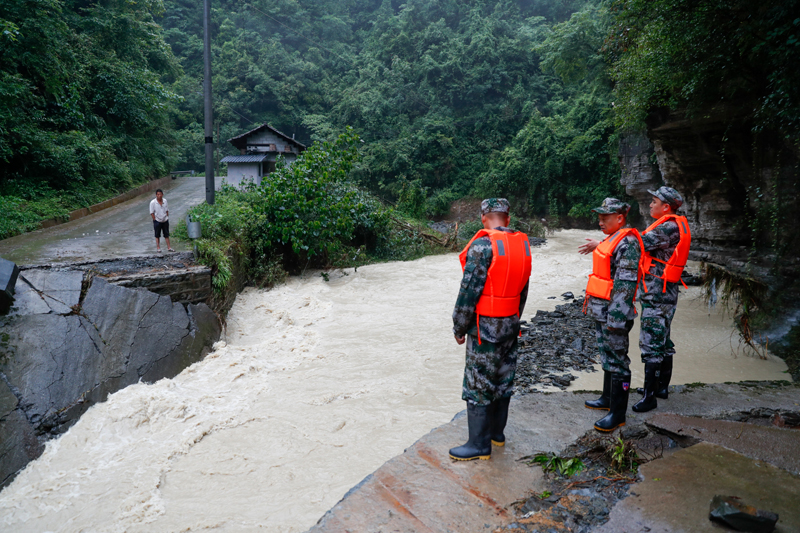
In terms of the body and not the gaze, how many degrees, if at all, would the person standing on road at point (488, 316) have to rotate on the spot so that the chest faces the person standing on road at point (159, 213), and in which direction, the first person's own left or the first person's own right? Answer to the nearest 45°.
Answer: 0° — they already face them

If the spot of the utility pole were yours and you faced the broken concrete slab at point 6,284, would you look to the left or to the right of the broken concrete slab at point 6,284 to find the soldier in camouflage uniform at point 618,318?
left

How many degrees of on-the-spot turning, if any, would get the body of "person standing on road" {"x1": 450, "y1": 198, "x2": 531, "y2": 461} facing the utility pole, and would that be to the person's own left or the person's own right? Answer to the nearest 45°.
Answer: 0° — they already face it

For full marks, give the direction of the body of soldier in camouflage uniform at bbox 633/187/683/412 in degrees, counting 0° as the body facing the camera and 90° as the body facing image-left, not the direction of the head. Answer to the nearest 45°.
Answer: approximately 90°

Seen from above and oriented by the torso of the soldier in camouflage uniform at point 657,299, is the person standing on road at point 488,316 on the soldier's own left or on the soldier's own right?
on the soldier's own left

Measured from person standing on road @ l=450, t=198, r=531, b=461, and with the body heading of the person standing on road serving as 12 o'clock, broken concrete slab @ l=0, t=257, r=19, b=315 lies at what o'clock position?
The broken concrete slab is roughly at 11 o'clock from the person standing on road.

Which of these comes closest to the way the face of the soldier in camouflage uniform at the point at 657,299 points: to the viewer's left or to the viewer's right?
to the viewer's left

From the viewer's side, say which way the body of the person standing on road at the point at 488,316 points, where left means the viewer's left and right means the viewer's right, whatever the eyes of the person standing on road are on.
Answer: facing away from the viewer and to the left of the viewer
